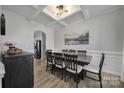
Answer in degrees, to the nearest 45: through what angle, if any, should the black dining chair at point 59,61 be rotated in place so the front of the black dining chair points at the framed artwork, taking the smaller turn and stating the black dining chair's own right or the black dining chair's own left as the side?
0° — it already faces it

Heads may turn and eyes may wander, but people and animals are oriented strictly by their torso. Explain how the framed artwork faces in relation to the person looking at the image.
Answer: facing the viewer and to the left of the viewer

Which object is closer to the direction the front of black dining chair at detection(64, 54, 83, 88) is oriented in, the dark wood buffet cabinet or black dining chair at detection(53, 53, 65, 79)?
the black dining chair

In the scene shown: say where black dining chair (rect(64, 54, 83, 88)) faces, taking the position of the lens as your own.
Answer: facing away from the viewer and to the right of the viewer

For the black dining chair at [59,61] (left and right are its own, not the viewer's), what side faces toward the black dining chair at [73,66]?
right

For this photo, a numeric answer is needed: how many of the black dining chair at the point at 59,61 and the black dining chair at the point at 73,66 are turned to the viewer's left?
0

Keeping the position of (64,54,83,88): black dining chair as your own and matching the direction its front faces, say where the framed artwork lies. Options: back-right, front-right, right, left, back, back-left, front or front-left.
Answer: front-left

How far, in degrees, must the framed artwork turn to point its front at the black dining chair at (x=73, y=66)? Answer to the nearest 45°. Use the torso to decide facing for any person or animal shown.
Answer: approximately 45° to its left

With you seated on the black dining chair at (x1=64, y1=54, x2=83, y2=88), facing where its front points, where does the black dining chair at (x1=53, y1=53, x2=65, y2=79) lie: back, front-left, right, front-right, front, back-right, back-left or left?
left

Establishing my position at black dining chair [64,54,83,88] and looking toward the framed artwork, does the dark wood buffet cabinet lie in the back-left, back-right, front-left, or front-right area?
back-left

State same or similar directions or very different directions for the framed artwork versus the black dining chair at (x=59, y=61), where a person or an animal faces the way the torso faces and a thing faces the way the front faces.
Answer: very different directions

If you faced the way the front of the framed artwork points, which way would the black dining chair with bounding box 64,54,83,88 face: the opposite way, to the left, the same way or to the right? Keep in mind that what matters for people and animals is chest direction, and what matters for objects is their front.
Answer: the opposite way

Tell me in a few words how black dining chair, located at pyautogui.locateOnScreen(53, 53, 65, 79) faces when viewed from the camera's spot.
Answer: facing away from the viewer and to the right of the viewer

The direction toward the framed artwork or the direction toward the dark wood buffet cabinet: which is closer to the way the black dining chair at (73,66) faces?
the framed artwork

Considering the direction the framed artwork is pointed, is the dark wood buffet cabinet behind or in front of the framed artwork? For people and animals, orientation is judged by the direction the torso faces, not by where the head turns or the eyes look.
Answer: in front
